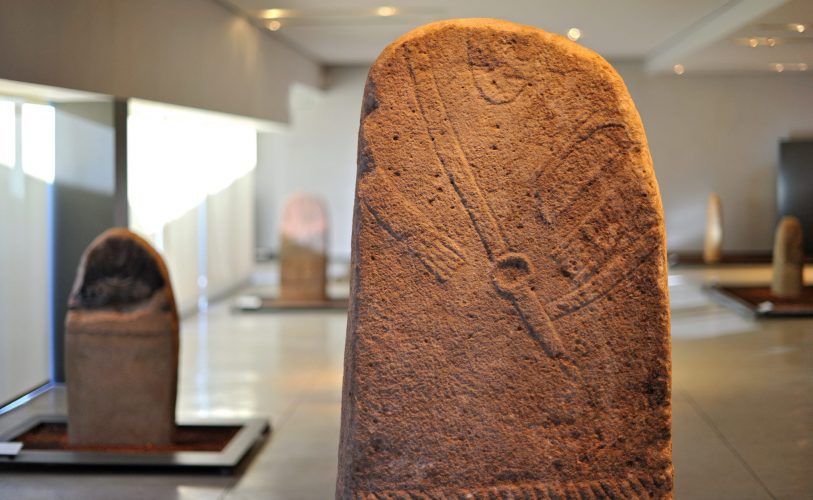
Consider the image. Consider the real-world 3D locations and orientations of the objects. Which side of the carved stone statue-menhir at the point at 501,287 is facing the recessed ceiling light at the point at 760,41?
back

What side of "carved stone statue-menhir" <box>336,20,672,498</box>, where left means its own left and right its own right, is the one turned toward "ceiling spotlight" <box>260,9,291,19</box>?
back

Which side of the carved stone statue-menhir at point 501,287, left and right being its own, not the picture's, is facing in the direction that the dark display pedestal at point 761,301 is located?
back

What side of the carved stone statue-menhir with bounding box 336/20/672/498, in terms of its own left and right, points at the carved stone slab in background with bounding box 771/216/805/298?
back

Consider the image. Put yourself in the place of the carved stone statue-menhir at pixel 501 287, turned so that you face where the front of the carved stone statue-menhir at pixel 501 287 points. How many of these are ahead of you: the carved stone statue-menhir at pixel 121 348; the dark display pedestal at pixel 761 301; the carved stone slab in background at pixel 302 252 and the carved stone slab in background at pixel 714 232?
0

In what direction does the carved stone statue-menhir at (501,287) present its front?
toward the camera

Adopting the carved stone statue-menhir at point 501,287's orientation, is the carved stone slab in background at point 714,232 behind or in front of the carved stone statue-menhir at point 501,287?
behind

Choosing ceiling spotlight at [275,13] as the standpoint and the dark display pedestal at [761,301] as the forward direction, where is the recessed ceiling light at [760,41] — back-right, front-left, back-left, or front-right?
front-right

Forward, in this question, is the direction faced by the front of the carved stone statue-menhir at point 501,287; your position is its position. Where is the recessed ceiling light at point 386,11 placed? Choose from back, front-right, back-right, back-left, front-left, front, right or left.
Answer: back

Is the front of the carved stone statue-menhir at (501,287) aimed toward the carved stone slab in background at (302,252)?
no
